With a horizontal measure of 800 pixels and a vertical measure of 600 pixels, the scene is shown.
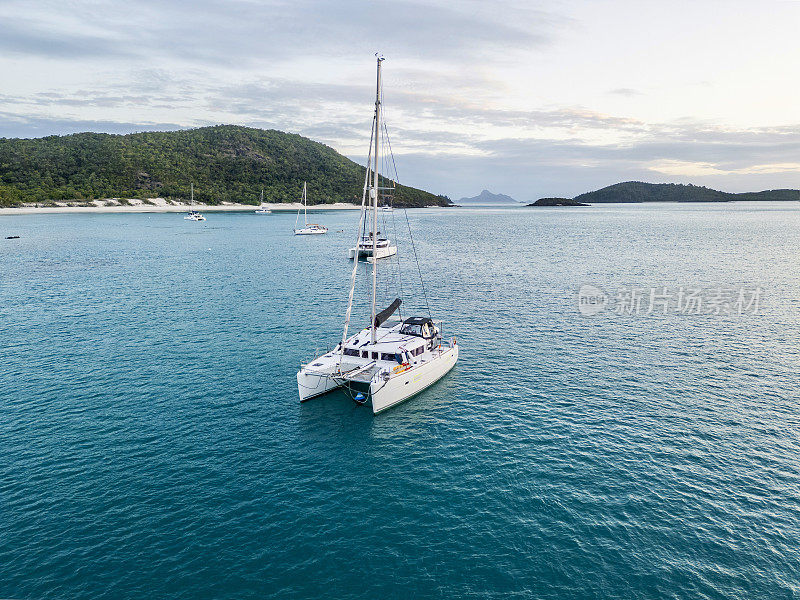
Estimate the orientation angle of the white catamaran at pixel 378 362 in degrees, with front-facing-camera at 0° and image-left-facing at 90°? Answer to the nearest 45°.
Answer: approximately 45°
